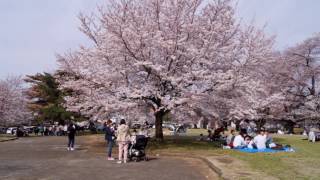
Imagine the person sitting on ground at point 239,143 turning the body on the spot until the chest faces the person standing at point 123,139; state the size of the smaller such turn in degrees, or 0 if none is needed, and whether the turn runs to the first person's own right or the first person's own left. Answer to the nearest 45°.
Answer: approximately 135° to the first person's own right
